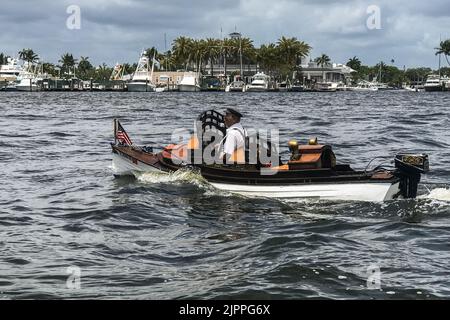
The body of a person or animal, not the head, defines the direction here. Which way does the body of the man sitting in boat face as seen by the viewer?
to the viewer's left

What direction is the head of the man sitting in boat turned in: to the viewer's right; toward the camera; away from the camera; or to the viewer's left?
to the viewer's left
